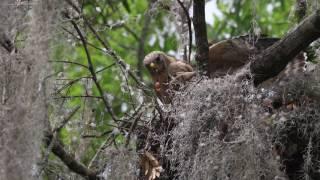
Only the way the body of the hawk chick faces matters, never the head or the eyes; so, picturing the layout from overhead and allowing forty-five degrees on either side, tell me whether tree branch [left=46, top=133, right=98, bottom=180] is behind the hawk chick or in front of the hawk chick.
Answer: in front

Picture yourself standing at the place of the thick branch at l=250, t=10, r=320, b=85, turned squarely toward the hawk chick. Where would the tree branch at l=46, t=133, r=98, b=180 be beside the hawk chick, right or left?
left

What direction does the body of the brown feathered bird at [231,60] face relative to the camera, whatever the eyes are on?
to the viewer's left

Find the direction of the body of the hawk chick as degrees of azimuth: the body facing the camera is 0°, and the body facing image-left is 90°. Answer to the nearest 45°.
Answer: approximately 45°

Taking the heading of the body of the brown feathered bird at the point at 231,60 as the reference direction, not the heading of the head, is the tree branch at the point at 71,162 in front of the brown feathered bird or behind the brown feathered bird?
in front

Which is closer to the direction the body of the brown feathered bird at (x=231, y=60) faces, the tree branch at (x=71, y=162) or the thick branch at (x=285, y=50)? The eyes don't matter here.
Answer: the tree branch

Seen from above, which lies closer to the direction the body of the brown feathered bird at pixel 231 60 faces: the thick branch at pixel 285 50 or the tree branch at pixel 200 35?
the tree branch
